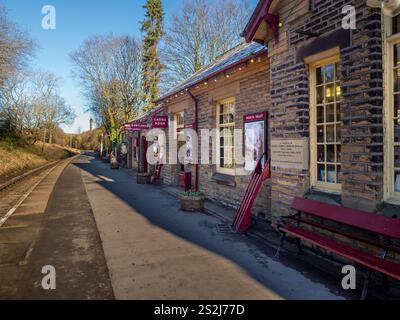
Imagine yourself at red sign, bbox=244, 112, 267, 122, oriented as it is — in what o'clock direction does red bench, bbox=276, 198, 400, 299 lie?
The red bench is roughly at 10 o'clock from the red sign.

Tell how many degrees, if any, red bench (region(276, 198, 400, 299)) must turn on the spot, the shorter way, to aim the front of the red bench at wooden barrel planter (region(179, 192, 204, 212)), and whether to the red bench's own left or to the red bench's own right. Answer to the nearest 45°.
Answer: approximately 90° to the red bench's own right

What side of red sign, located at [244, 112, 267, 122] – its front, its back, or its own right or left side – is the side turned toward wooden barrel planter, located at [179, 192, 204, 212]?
right

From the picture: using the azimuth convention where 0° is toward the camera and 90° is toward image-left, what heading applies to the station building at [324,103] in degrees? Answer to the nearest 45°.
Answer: approximately 45°

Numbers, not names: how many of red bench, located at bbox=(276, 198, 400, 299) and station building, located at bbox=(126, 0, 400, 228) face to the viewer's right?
0

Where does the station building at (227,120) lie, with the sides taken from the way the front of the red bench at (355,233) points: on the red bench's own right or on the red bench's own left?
on the red bench's own right

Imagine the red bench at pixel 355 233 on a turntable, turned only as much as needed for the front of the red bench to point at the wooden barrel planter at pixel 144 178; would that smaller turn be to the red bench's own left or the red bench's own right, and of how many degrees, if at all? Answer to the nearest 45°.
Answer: approximately 90° to the red bench's own right

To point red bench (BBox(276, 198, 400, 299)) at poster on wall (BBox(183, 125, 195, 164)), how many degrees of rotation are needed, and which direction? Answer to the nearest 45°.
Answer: approximately 90° to its right

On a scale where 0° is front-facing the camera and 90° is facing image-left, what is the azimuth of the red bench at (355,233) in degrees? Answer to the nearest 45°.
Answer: approximately 45°
